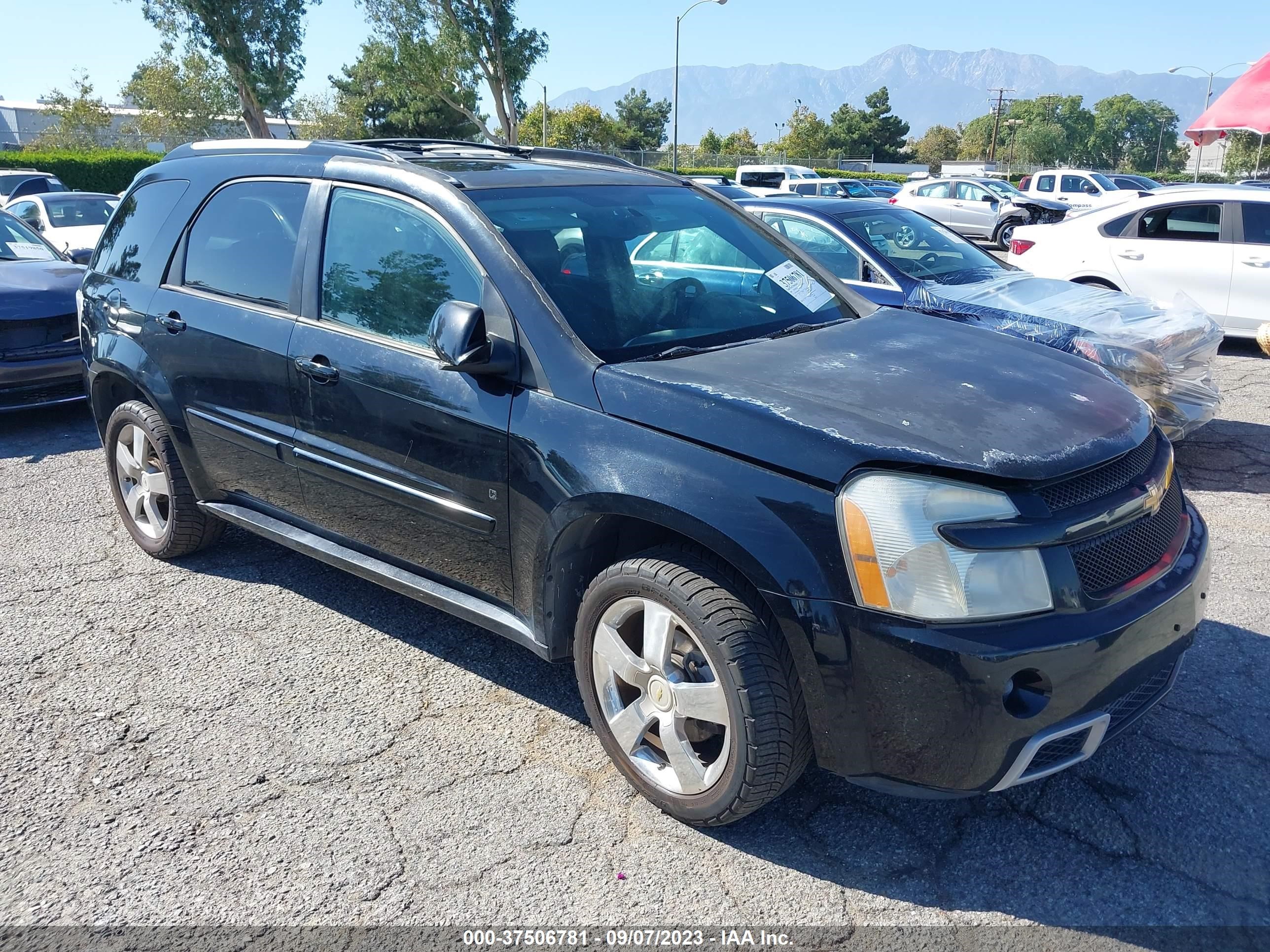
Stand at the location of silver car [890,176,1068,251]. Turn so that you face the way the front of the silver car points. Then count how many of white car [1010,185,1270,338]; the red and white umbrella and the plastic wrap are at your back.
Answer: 0

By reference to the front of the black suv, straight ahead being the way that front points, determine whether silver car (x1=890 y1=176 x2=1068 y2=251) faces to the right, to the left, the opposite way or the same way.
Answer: the same way

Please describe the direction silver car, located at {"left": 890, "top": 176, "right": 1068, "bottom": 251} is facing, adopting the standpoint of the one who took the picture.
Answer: facing the viewer and to the right of the viewer

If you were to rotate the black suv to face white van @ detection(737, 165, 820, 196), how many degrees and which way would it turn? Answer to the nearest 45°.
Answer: approximately 135° to its left

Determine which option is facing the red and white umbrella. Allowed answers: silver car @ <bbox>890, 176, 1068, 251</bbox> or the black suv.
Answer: the silver car

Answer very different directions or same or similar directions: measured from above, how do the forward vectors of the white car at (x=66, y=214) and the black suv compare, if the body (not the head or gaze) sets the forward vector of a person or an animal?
same or similar directions

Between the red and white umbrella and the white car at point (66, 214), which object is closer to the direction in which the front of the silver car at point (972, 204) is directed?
the red and white umbrella

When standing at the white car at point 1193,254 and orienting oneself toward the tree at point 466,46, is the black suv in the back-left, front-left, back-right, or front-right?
back-left

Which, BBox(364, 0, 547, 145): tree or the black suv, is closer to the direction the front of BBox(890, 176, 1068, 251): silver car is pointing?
the black suv

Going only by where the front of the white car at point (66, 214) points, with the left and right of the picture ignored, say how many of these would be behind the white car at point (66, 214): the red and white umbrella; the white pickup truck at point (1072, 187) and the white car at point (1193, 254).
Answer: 0
